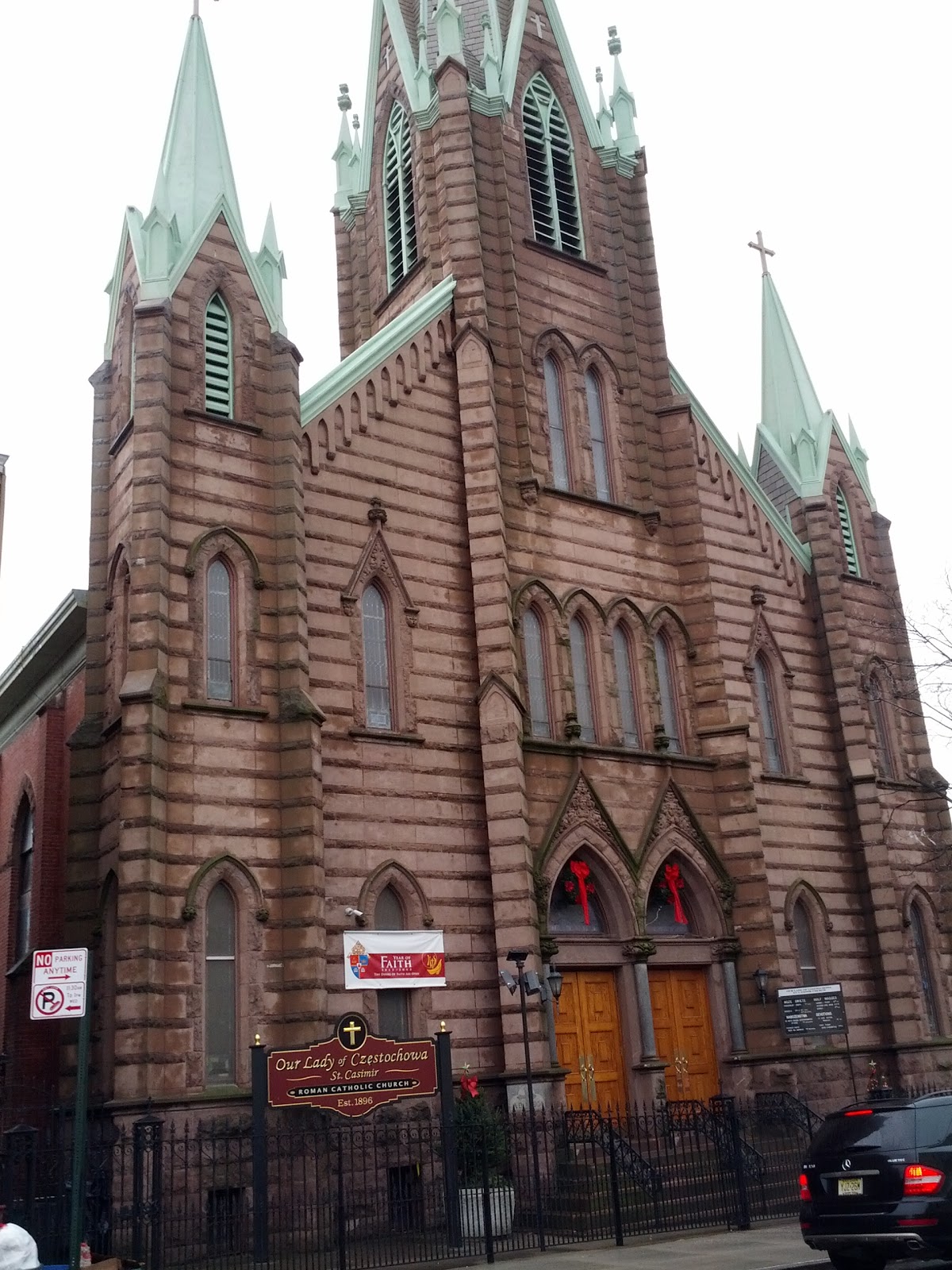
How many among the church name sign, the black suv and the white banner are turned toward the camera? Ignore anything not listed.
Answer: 2

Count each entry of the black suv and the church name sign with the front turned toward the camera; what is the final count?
1

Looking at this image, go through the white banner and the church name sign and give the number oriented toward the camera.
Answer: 2

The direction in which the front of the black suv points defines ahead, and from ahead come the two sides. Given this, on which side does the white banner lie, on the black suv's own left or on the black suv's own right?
on the black suv's own left

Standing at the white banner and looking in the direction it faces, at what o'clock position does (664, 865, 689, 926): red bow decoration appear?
The red bow decoration is roughly at 8 o'clock from the white banner.

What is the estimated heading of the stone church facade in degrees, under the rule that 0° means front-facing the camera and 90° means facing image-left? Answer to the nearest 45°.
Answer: approximately 315°

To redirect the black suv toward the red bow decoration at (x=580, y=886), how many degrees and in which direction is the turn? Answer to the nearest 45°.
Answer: approximately 90° to its left

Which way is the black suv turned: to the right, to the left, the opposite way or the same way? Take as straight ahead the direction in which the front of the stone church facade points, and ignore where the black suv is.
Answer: to the left

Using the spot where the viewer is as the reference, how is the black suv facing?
facing away from the viewer and to the right of the viewer

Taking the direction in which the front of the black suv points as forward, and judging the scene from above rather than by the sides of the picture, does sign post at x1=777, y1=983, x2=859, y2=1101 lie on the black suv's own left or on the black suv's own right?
on the black suv's own left
